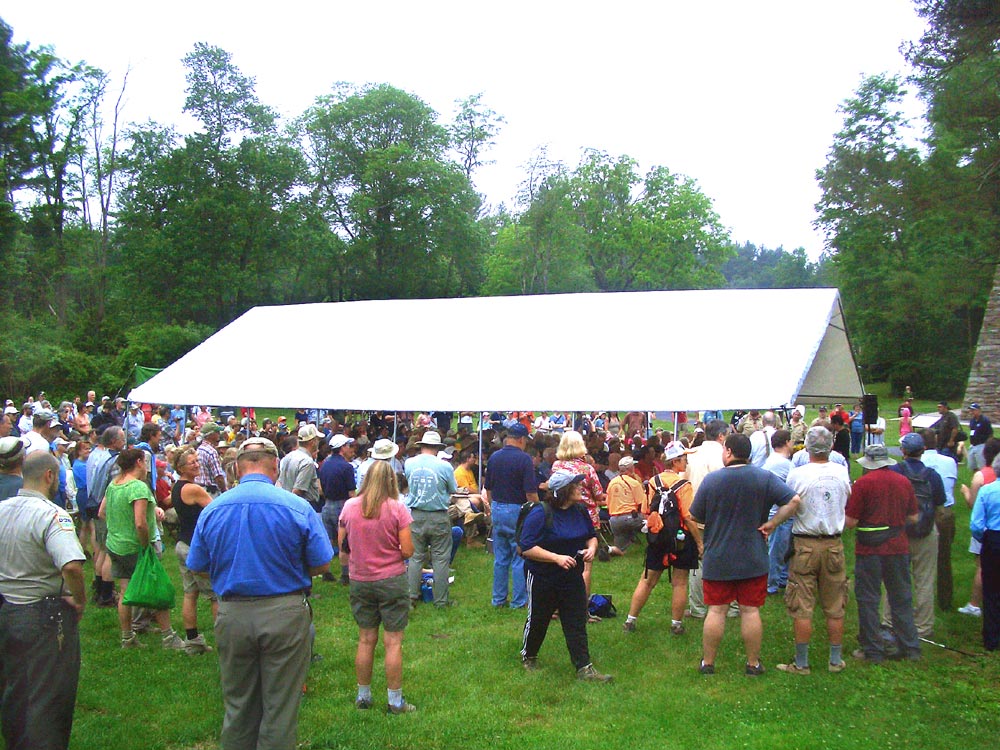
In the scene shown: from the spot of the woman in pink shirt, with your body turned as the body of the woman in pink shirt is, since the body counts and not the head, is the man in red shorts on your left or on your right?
on your right

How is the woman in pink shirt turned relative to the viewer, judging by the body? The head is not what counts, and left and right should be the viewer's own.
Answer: facing away from the viewer

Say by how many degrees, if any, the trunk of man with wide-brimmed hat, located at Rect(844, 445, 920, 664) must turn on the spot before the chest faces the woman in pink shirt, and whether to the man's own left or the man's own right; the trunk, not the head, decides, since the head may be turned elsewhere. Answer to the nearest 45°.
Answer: approximately 135° to the man's own left

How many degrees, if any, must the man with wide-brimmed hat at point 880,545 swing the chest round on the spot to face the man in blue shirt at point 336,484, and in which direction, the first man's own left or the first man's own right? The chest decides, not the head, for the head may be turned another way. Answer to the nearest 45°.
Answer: approximately 90° to the first man's own left

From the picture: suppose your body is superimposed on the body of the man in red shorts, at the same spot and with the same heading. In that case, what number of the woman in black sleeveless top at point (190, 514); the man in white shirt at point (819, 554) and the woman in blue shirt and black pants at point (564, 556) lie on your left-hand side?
2

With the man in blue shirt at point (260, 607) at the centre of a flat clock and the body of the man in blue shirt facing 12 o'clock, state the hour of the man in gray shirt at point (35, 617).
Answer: The man in gray shirt is roughly at 10 o'clock from the man in blue shirt.

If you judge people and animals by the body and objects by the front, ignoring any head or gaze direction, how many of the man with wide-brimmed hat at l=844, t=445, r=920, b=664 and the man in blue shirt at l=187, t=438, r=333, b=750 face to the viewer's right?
0

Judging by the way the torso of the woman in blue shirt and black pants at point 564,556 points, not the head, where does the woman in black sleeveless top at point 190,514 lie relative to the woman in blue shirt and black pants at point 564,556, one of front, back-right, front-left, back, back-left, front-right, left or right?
back-right

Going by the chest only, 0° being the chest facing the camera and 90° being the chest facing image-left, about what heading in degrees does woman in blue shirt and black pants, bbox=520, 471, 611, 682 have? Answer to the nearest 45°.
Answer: approximately 315°

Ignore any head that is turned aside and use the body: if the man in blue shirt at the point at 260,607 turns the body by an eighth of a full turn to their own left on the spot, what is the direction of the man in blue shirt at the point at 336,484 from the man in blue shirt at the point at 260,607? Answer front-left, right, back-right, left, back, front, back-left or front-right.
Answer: front-right

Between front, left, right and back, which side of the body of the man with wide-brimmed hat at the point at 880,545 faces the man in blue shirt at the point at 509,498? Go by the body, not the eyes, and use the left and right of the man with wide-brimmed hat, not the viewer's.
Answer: left

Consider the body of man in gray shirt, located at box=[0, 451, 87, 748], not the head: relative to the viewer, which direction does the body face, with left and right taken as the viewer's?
facing away from the viewer and to the right of the viewer

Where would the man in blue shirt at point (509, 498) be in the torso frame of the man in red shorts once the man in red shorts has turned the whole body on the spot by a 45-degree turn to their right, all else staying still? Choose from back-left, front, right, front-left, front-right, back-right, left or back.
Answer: left

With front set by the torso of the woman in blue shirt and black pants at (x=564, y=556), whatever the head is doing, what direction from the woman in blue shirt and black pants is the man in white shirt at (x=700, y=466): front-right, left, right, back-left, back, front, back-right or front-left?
left

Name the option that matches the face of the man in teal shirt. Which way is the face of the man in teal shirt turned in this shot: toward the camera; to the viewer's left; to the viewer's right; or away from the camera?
away from the camera

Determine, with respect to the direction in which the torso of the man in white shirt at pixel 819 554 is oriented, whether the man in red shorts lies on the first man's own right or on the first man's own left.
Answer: on the first man's own left

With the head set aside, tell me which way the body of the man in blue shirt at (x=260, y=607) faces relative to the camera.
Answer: away from the camera

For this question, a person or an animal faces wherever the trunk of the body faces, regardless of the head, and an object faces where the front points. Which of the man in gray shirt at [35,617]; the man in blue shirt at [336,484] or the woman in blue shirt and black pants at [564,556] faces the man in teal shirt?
the man in gray shirt

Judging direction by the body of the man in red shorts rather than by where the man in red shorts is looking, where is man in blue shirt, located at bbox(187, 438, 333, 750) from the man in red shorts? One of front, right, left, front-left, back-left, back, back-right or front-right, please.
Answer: back-left

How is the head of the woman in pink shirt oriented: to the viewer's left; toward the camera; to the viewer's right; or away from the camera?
away from the camera
